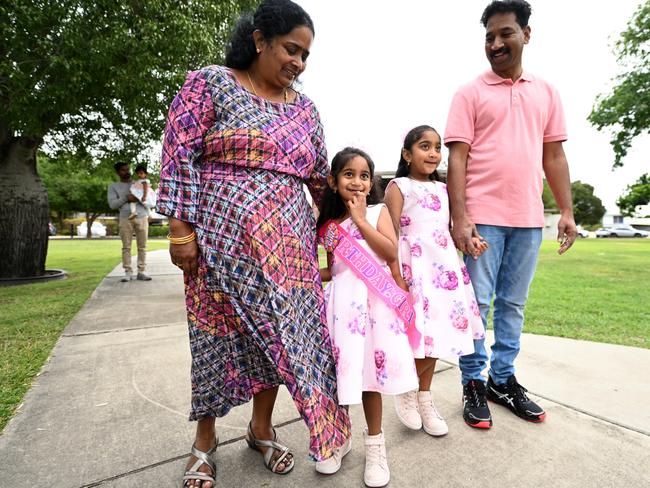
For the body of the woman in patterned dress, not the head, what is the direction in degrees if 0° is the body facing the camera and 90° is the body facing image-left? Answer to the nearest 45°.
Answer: approximately 315°

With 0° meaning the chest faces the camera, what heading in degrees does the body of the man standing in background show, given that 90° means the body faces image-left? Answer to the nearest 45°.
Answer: approximately 315°

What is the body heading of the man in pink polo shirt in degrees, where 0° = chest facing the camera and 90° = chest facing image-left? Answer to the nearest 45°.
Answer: approximately 0°

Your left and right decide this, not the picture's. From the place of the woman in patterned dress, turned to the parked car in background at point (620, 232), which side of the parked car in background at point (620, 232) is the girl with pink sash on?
right

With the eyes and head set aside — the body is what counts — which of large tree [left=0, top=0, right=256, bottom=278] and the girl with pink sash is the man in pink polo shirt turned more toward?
the girl with pink sash

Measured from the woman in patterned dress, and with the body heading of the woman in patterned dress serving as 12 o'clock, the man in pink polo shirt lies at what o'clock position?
The man in pink polo shirt is roughly at 10 o'clock from the woman in patterned dress.

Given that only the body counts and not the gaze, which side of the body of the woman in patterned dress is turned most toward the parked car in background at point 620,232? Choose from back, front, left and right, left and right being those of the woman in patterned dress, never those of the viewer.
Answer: left

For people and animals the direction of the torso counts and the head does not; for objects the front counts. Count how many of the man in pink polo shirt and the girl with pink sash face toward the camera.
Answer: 2
